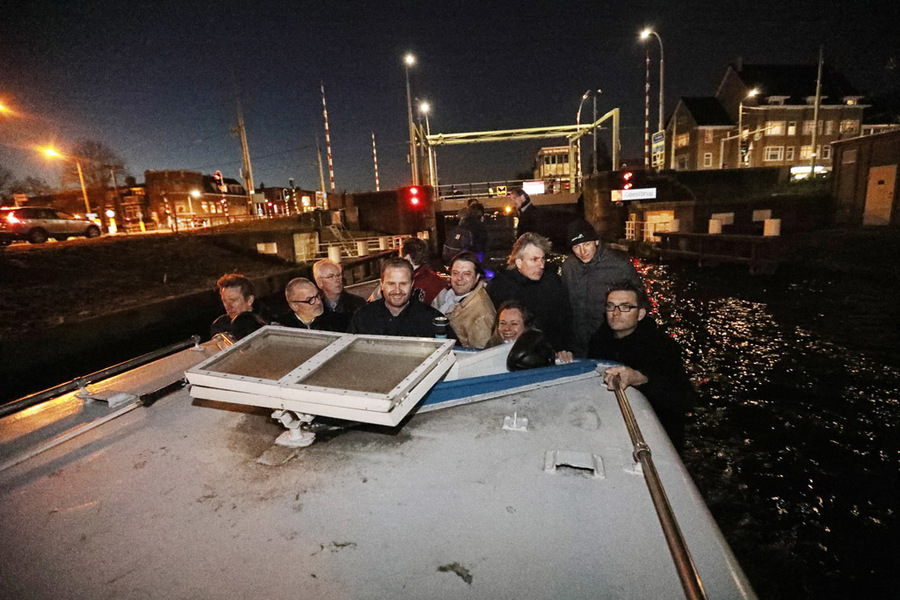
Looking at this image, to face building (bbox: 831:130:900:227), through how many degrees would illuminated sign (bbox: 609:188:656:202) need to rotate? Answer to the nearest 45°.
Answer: approximately 90° to its left

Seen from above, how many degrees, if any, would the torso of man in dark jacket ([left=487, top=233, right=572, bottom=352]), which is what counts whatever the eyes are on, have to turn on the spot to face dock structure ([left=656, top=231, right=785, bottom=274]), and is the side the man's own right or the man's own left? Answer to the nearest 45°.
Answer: approximately 90° to the man's own left

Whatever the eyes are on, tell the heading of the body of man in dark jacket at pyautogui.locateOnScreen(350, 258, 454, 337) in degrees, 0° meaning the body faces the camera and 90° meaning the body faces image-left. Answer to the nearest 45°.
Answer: approximately 0°

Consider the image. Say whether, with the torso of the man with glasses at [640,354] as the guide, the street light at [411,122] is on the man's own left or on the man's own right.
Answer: on the man's own right

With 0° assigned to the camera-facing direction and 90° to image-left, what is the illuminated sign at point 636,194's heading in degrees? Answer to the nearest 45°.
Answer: approximately 0°

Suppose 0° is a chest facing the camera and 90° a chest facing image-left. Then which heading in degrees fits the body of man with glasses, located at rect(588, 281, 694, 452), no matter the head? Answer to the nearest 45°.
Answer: approximately 45°

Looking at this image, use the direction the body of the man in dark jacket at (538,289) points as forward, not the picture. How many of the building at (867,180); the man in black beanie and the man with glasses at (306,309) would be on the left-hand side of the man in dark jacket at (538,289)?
2

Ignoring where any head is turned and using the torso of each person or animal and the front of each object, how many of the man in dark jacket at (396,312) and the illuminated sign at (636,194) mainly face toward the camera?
2

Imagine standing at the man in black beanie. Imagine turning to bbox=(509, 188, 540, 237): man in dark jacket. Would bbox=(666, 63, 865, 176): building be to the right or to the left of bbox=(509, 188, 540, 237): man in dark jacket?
right

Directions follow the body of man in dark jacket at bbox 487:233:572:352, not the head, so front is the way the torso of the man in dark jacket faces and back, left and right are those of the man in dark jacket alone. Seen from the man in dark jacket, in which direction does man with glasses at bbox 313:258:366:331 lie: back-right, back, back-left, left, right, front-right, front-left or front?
back-right
